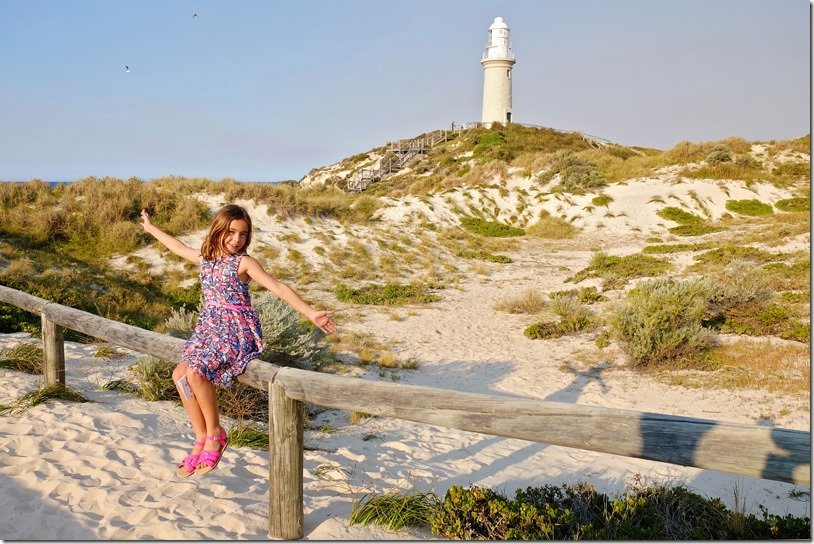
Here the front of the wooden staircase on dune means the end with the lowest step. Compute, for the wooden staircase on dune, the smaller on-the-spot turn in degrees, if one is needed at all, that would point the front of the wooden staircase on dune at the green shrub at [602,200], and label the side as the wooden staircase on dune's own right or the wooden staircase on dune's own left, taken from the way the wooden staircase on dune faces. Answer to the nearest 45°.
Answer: approximately 135° to the wooden staircase on dune's own left

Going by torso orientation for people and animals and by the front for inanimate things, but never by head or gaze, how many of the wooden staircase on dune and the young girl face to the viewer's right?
0

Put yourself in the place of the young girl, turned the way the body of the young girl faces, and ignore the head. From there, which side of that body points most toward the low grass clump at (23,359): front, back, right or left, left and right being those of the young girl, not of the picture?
right

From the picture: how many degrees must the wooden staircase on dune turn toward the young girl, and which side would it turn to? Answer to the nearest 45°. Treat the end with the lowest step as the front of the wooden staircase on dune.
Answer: approximately 90° to its left

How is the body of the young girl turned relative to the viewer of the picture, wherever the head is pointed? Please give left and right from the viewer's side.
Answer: facing the viewer and to the left of the viewer

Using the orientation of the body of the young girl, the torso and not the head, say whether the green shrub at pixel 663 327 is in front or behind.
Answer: behind

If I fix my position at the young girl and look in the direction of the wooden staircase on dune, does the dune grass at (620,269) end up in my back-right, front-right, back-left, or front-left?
front-right

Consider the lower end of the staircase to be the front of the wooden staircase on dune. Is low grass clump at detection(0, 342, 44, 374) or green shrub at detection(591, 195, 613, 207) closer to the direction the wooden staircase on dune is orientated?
the low grass clump

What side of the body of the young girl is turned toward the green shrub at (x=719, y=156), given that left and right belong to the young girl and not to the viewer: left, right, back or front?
back

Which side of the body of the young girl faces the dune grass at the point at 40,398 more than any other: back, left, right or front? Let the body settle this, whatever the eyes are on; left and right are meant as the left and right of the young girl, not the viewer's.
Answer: right

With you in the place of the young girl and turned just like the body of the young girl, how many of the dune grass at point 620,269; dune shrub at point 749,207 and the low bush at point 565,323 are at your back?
3

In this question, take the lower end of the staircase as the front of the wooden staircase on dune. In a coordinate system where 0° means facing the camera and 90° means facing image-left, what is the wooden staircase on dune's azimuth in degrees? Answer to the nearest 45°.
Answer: approximately 90°
